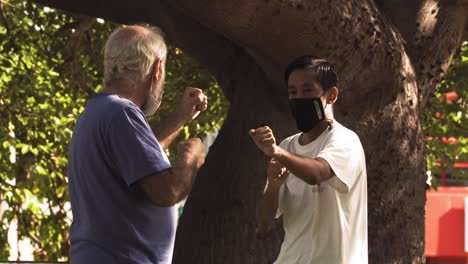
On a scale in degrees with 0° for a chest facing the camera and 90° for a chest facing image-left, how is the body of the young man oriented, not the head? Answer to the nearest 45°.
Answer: approximately 45°

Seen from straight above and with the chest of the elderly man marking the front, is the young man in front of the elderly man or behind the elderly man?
in front

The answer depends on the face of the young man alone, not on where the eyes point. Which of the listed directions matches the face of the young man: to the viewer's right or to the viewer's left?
to the viewer's left

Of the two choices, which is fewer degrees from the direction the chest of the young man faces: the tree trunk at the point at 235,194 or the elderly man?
the elderly man

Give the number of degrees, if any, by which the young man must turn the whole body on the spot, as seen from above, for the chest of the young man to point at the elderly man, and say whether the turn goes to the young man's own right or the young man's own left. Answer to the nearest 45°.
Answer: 0° — they already face them

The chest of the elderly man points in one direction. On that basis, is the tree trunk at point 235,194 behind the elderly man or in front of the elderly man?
in front

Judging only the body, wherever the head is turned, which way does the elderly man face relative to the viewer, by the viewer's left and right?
facing away from the viewer and to the right of the viewer

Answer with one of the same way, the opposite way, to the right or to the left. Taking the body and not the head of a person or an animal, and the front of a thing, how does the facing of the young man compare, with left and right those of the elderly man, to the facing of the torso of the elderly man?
the opposite way
